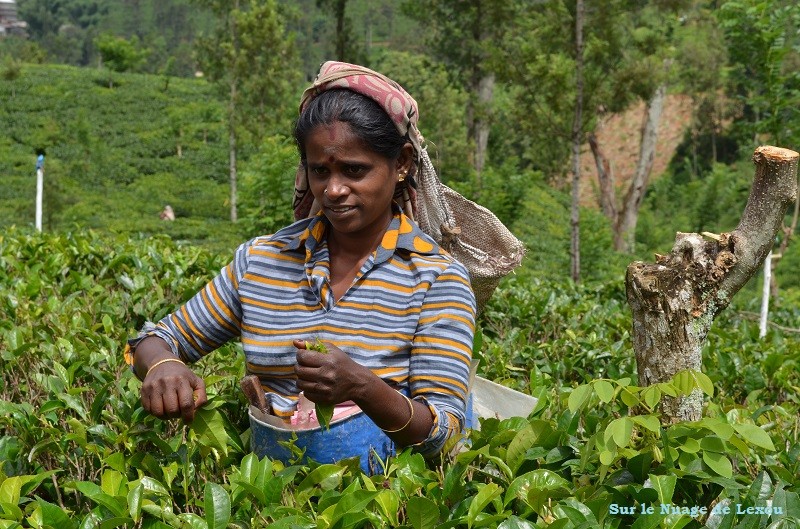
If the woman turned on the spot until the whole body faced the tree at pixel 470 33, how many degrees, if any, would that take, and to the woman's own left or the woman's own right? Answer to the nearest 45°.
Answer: approximately 135° to the woman's own right

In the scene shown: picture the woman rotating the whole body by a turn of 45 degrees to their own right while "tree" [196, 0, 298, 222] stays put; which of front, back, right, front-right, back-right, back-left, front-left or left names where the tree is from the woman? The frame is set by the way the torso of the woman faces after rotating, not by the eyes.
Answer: right

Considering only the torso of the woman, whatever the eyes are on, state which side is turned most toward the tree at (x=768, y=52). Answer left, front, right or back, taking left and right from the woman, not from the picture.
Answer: back

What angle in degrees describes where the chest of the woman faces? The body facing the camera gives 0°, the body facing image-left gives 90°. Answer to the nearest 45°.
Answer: approximately 45°

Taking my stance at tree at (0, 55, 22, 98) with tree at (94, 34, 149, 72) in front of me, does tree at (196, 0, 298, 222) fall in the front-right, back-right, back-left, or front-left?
back-right

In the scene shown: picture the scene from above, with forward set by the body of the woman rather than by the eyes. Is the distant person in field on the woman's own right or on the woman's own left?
on the woman's own right

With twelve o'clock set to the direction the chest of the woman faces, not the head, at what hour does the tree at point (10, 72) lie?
The tree is roughly at 4 o'clock from the woman.

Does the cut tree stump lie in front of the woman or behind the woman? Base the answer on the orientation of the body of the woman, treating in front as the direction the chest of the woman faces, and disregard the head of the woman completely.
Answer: behind

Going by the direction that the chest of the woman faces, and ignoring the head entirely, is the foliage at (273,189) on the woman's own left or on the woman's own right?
on the woman's own right
